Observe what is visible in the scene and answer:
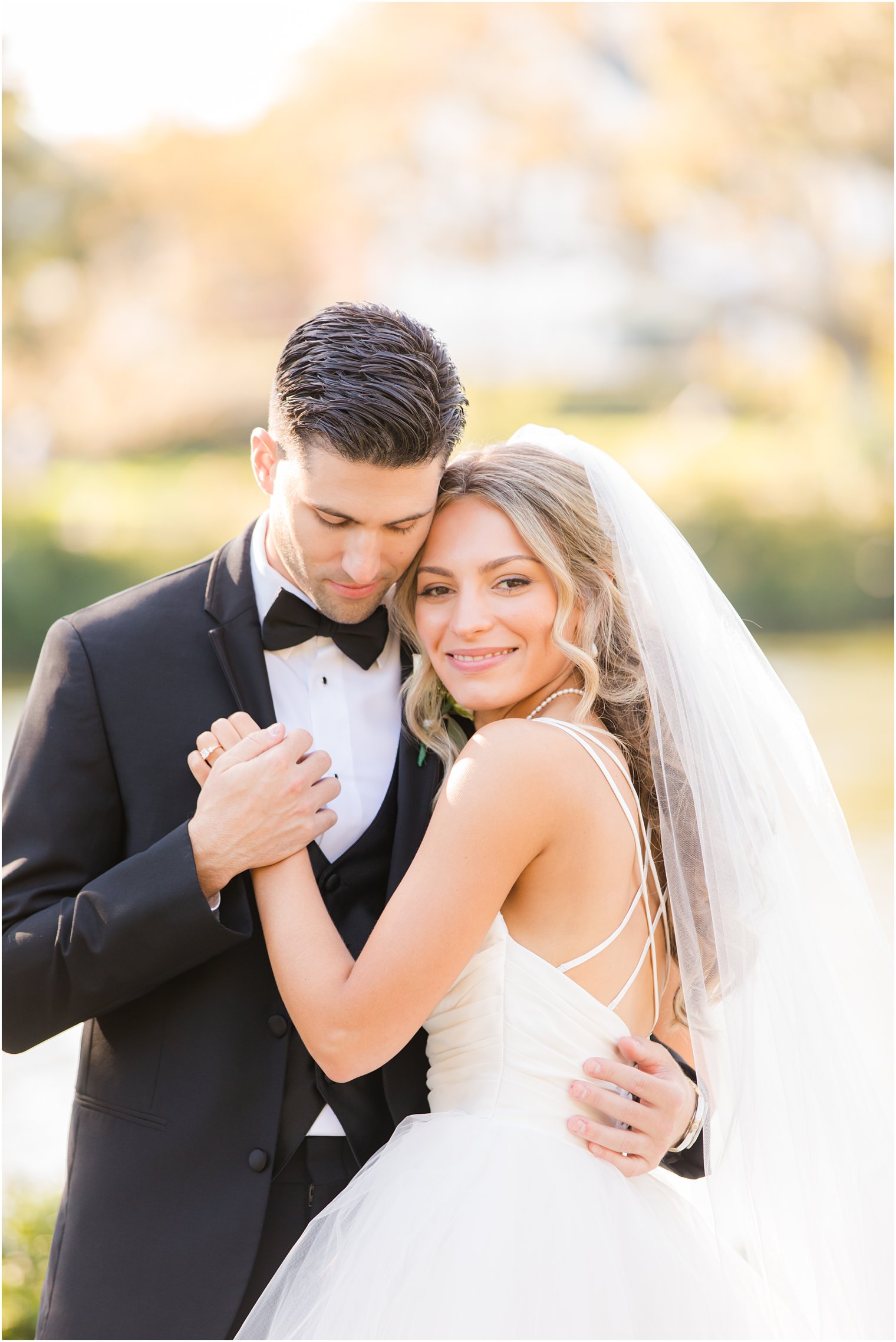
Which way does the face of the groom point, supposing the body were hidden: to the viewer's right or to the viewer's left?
to the viewer's right

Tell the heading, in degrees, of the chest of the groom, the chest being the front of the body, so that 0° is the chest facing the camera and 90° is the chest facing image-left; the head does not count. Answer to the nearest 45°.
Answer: approximately 315°
